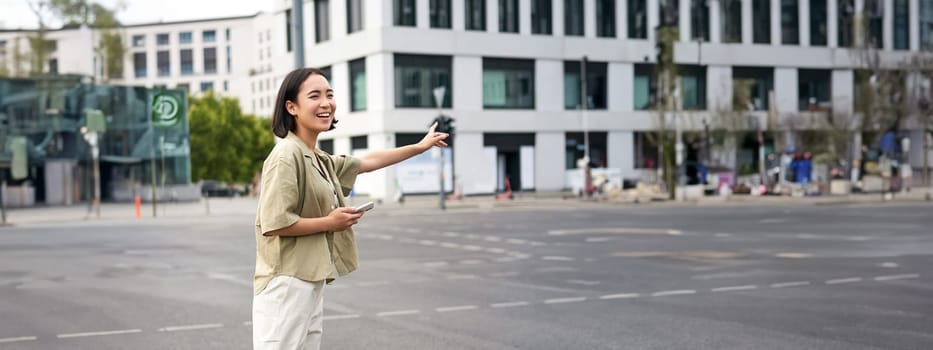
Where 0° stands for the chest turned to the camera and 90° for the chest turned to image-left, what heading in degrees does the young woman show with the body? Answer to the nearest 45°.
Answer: approximately 315°

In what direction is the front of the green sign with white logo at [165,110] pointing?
toward the camera

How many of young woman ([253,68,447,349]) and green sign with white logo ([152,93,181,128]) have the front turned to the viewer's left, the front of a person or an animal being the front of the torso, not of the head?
0

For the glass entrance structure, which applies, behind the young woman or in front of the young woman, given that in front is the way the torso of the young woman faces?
behind

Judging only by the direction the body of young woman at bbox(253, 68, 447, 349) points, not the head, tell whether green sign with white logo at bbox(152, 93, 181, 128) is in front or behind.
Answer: behind

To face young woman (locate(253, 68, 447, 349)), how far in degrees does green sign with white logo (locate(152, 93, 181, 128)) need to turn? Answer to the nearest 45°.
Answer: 0° — it already faces them
